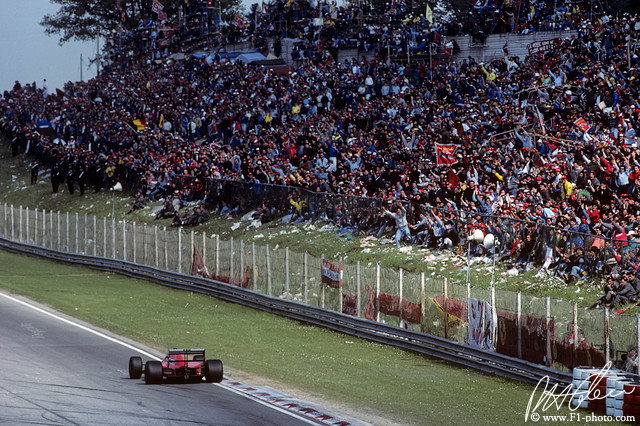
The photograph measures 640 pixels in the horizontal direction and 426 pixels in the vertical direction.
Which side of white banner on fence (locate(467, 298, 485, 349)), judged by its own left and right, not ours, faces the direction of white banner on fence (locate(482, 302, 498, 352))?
left

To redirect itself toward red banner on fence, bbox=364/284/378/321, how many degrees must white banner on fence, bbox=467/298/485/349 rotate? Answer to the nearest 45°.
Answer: approximately 90° to its right

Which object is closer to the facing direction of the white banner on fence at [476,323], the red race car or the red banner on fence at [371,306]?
the red race car

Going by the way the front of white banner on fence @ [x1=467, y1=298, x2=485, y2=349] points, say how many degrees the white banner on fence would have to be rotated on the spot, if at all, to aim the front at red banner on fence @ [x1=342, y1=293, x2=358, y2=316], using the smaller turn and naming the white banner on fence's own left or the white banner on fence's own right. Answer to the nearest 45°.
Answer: approximately 90° to the white banner on fence's own right

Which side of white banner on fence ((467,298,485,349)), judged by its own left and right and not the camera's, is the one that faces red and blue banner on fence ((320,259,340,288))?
right

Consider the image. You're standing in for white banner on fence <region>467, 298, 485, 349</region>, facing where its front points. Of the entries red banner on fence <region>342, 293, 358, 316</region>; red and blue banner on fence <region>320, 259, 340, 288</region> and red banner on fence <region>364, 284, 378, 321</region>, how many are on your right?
3

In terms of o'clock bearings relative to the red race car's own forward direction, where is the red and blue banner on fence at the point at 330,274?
The red and blue banner on fence is roughly at 1 o'clock from the red race car.

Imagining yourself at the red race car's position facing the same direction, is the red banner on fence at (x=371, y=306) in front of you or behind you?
in front

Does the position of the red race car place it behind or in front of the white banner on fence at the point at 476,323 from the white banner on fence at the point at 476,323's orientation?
in front

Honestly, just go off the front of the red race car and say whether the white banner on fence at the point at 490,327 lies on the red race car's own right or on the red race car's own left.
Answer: on the red race car's own right

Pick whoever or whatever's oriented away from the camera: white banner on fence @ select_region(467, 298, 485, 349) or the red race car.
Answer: the red race car

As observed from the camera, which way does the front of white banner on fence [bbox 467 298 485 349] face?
facing the viewer and to the left of the viewer

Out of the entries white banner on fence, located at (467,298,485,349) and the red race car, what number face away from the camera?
1

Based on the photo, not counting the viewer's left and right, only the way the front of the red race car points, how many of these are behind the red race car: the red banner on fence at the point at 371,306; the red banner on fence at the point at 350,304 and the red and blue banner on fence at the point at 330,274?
0

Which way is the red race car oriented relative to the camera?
away from the camera
